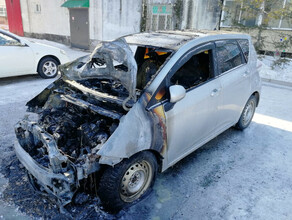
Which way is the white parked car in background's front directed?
to the viewer's right

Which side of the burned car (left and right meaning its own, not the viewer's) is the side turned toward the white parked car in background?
right

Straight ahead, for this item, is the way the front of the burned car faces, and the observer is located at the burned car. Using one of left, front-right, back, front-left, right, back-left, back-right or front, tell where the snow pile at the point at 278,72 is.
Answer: back

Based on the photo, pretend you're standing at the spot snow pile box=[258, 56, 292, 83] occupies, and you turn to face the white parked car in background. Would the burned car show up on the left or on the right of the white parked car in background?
left

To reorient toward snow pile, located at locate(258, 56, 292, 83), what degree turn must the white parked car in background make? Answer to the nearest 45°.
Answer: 0° — it already faces it

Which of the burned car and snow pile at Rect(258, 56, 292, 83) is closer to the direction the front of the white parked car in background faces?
the snow pile
